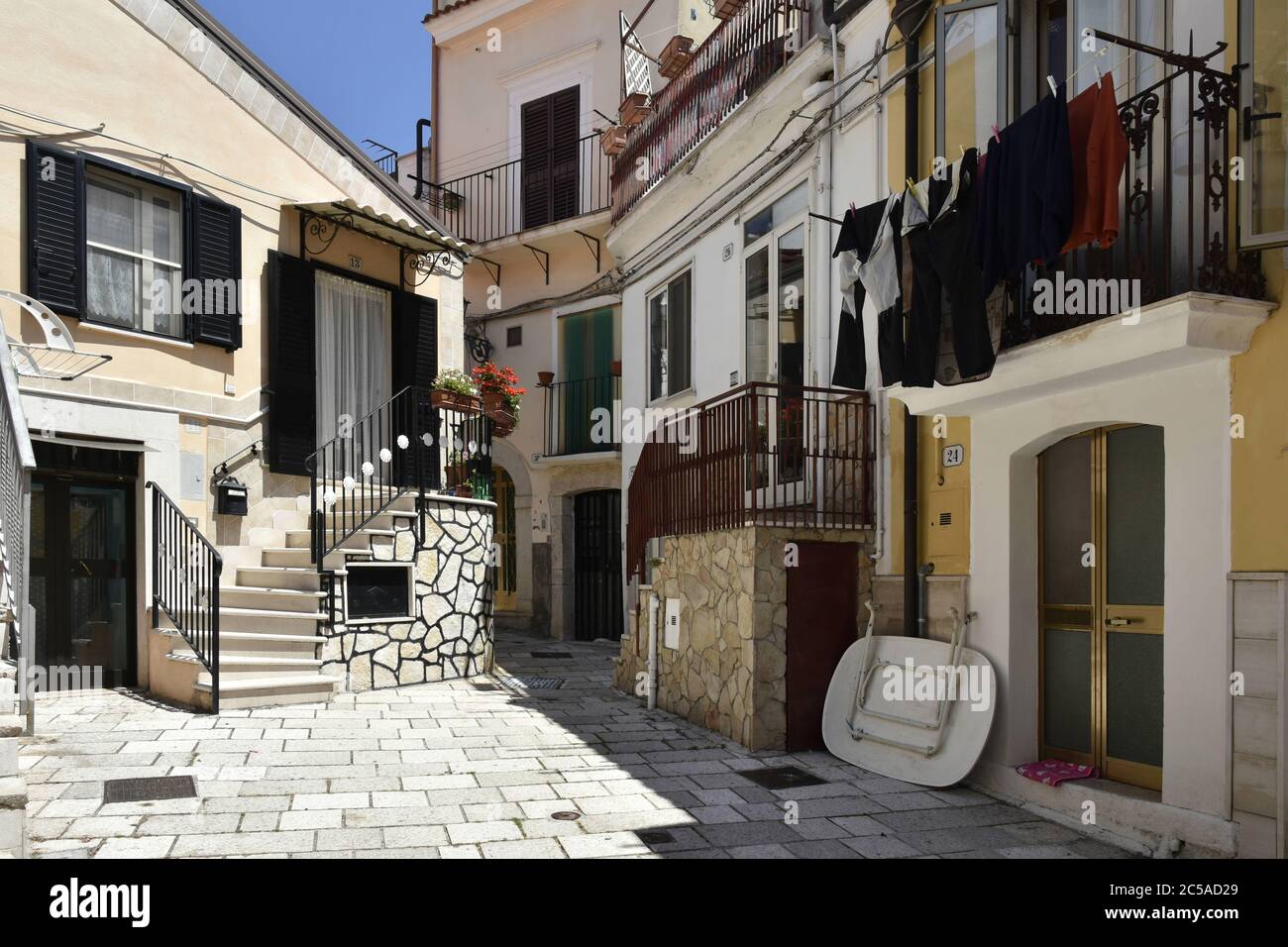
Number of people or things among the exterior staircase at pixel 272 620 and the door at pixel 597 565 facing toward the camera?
2

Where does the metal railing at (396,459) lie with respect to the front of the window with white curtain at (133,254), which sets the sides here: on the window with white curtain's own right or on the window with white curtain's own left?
on the window with white curtain's own left

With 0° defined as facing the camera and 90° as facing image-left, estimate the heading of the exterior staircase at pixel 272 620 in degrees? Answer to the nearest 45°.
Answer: approximately 0°

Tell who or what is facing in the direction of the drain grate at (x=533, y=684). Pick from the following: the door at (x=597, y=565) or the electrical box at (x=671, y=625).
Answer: the door

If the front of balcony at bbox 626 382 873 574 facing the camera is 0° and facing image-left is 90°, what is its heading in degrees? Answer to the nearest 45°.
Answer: approximately 45°
